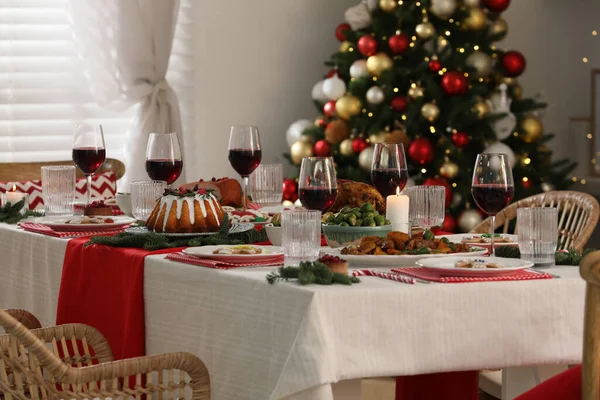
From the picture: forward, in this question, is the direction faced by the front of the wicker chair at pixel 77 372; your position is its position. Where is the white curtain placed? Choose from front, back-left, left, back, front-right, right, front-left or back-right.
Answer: front-left

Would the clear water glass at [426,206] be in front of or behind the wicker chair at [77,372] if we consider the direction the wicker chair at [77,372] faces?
in front

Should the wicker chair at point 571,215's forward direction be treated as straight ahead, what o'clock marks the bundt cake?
The bundt cake is roughly at 12 o'clock from the wicker chair.

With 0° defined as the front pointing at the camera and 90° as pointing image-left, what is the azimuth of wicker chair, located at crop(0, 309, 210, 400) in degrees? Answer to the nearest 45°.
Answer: approximately 225°

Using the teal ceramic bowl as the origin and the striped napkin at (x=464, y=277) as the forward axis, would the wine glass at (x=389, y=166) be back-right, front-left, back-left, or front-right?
back-left

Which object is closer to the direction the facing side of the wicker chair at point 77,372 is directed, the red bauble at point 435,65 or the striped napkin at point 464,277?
the red bauble
